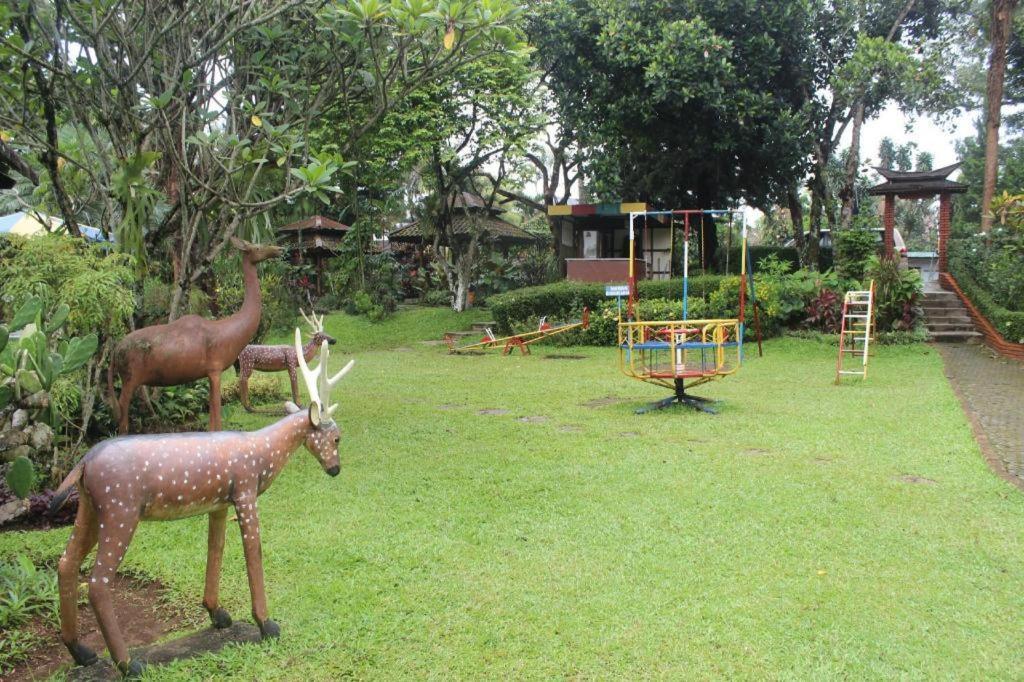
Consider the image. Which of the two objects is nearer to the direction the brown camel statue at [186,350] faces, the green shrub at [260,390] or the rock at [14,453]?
the green shrub

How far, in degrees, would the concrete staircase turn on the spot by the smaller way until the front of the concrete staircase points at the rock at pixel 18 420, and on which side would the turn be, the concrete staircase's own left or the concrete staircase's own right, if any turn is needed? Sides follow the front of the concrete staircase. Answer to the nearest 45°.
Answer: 0° — it already faces it

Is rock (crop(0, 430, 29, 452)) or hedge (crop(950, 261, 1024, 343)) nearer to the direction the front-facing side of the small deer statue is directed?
the hedge

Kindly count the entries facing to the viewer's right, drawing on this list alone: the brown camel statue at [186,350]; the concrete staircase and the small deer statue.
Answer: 2

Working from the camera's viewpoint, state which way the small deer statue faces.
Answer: facing to the right of the viewer

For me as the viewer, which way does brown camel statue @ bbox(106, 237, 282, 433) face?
facing to the right of the viewer

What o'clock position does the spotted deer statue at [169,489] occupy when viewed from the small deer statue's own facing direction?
The spotted deer statue is roughly at 3 o'clock from the small deer statue.
